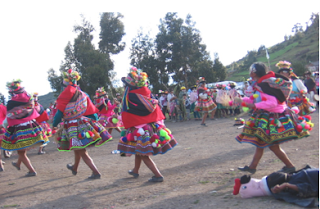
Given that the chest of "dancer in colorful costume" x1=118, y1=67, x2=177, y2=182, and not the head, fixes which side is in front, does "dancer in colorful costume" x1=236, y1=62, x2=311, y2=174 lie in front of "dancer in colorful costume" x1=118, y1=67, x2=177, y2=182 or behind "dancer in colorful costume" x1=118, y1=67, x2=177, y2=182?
behind

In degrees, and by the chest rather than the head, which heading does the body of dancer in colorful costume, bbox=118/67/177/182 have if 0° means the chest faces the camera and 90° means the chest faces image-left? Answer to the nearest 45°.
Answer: approximately 135°

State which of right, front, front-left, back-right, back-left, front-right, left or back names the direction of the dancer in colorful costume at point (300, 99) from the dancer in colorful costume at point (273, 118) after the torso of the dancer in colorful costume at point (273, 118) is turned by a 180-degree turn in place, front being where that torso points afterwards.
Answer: left

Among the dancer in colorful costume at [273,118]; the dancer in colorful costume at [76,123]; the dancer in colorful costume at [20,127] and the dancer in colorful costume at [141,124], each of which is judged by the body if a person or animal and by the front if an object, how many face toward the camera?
0

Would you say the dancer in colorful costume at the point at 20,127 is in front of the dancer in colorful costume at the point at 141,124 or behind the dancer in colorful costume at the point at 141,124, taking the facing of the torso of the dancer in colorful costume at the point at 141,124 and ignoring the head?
in front

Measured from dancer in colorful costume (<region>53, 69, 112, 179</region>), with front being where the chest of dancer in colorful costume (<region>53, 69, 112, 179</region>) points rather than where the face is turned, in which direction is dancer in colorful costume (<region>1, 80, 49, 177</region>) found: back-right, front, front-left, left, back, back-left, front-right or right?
front

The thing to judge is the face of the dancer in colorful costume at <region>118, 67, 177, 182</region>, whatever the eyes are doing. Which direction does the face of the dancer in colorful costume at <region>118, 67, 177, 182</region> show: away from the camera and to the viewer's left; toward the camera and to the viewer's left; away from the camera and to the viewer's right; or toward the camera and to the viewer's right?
away from the camera and to the viewer's left

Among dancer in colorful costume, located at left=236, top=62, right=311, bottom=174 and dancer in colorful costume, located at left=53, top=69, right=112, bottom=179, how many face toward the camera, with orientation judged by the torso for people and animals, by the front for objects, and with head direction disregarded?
0

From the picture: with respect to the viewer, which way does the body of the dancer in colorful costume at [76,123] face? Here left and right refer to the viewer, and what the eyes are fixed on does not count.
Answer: facing away from the viewer and to the left of the viewer

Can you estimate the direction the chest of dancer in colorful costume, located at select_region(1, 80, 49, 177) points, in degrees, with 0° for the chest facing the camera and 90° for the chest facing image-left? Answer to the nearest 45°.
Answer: approximately 135°

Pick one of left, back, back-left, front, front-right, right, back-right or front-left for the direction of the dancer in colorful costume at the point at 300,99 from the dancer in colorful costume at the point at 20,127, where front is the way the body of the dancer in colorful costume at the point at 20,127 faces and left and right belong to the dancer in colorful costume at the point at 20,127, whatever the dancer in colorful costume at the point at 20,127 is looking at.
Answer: back-right

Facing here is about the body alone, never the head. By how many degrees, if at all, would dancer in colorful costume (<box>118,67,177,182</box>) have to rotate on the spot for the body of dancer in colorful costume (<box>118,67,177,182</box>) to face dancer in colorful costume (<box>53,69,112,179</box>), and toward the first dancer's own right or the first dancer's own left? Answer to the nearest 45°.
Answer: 0° — they already face them
